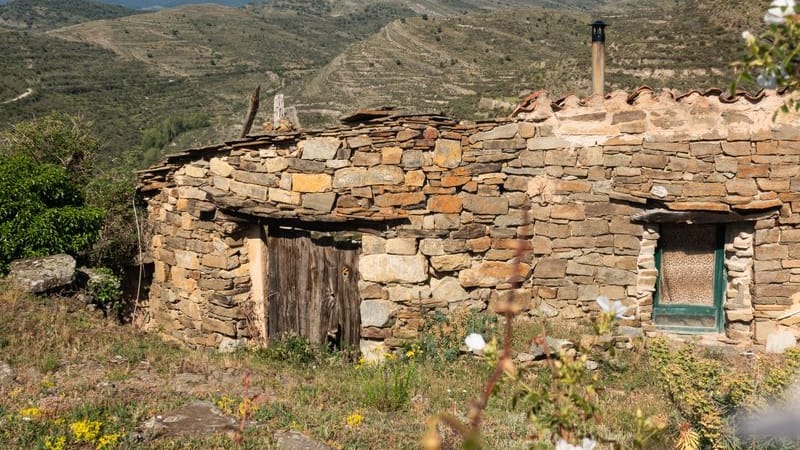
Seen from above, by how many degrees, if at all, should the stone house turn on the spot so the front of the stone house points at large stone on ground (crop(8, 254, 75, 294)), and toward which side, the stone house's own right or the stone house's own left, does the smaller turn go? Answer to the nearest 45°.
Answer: approximately 90° to the stone house's own right

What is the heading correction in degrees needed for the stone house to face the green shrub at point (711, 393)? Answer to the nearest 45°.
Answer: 0° — it already faces it

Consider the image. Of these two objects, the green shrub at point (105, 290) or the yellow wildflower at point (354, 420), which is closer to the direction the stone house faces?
the yellow wildflower

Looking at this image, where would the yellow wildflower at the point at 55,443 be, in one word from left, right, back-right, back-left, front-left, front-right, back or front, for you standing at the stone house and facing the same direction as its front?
front-right

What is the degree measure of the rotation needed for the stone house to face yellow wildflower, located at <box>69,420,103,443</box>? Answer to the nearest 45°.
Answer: approximately 45° to its right

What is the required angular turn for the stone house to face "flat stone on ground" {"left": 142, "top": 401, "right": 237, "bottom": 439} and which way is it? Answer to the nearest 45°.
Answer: approximately 45° to its right

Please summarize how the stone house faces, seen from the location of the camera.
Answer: facing the viewer

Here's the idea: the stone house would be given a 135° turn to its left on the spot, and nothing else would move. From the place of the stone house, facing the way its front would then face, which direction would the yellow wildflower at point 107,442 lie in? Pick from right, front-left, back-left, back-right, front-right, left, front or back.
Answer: back

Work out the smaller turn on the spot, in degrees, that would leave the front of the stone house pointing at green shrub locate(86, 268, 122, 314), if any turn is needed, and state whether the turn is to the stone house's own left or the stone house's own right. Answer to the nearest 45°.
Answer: approximately 90° to the stone house's own right

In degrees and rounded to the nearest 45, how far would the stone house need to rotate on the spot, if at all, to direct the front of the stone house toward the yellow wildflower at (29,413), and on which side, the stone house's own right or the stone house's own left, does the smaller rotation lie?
approximately 45° to the stone house's own right

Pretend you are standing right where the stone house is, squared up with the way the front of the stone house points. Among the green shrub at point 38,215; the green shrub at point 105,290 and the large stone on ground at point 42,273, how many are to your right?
3

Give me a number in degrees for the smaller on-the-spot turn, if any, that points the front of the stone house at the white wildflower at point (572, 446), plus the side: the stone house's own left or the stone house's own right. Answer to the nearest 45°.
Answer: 0° — it already faces it

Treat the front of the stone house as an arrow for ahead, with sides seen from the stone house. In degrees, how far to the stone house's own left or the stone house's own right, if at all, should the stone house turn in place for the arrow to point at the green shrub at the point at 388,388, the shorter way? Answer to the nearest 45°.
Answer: approximately 45° to the stone house's own right

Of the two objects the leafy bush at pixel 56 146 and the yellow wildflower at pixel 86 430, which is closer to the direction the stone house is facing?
the yellow wildflower

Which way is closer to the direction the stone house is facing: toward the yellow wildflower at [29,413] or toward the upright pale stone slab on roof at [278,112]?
the yellow wildflower
